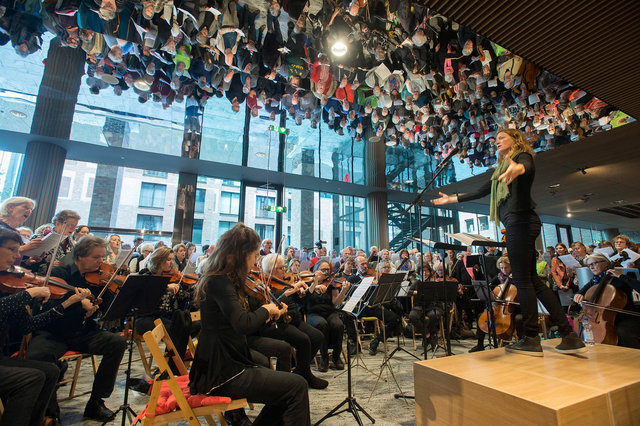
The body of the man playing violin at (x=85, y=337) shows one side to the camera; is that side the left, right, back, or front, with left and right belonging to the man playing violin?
right

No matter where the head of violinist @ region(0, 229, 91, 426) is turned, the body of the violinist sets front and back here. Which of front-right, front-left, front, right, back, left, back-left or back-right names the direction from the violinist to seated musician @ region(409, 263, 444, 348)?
front

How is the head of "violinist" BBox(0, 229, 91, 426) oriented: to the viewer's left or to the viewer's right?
to the viewer's right

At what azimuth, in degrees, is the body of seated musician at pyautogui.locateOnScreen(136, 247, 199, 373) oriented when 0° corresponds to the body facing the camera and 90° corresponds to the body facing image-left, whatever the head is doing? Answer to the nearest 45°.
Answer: approximately 270°

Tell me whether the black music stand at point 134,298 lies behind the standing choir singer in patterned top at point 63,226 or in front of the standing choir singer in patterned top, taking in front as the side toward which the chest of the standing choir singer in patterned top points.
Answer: in front

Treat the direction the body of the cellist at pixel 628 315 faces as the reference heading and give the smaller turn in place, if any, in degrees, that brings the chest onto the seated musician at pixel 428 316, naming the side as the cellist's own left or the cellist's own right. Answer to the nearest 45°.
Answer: approximately 45° to the cellist's own right

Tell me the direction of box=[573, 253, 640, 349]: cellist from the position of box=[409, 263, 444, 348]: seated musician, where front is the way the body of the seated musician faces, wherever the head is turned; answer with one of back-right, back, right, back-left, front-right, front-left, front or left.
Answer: front-left

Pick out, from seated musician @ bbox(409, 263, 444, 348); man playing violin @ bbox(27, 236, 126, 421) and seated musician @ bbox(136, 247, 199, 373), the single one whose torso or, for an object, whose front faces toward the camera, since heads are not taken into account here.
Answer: seated musician @ bbox(409, 263, 444, 348)

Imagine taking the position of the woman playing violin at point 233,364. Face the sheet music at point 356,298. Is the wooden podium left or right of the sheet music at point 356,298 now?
right

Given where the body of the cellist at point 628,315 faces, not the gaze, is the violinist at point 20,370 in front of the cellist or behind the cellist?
in front

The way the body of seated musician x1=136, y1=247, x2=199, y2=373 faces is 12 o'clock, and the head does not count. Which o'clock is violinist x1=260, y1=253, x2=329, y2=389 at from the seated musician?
The violinist is roughly at 1 o'clock from the seated musician.

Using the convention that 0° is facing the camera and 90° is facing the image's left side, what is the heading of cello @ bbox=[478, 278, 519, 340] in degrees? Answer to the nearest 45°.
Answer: approximately 45°

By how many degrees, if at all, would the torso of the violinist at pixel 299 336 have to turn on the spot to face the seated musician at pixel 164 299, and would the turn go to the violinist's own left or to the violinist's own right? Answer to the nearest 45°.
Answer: approximately 180°

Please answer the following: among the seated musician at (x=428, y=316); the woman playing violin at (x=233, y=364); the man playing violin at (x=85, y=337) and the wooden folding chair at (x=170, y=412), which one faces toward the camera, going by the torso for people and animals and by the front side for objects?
the seated musician

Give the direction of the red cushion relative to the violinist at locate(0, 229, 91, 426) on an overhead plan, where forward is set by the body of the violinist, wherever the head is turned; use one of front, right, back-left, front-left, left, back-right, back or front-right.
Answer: front-right

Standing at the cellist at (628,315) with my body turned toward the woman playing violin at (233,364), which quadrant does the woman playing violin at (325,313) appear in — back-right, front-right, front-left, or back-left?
front-right

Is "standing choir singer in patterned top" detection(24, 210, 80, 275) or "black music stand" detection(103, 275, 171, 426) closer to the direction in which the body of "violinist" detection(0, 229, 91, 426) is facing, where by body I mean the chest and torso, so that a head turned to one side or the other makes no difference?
the black music stand

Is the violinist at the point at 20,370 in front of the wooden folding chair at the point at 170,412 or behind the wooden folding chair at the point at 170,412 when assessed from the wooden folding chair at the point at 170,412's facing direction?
behind

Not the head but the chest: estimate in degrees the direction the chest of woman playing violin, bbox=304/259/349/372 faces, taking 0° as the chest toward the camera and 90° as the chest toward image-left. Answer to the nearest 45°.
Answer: approximately 315°
